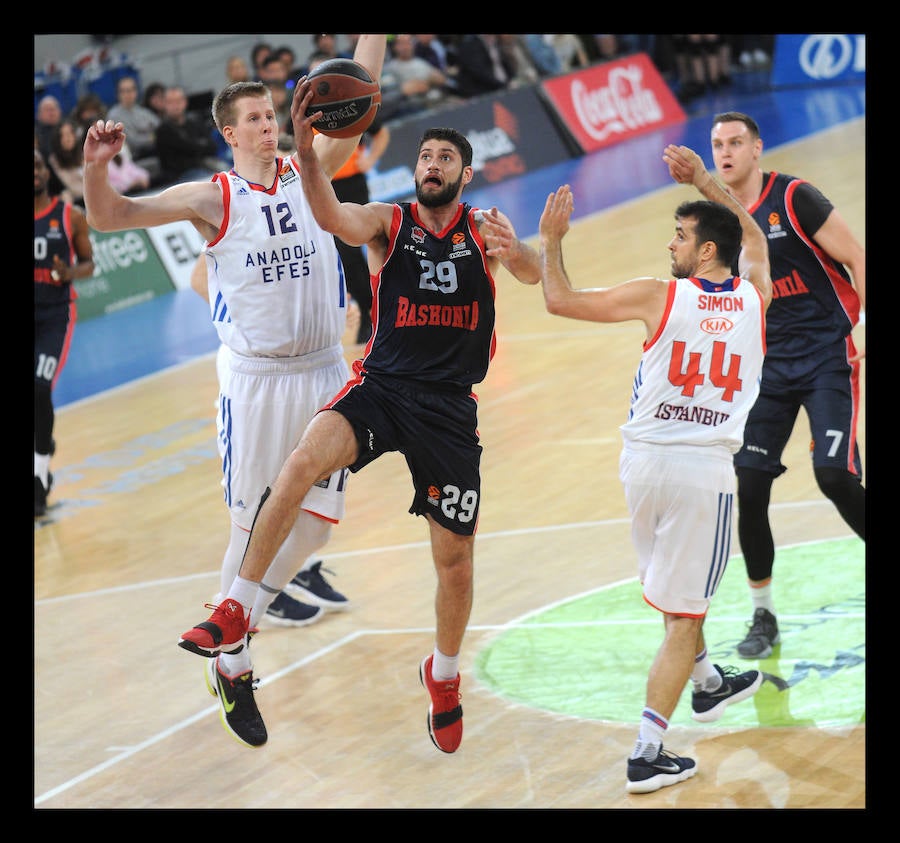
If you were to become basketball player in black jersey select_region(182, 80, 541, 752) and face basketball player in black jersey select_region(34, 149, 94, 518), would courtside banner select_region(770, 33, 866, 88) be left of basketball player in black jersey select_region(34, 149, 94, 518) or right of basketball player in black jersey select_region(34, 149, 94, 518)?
right

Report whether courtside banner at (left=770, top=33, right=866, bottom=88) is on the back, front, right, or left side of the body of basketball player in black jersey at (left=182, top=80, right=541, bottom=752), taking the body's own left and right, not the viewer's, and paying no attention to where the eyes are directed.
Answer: back

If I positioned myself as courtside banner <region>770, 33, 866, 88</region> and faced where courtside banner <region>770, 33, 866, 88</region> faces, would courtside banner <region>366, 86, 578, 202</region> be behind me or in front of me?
in front

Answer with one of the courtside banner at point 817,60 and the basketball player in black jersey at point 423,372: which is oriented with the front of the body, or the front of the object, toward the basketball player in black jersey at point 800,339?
the courtside banner

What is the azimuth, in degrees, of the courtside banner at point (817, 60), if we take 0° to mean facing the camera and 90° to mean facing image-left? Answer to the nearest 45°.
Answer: approximately 0°

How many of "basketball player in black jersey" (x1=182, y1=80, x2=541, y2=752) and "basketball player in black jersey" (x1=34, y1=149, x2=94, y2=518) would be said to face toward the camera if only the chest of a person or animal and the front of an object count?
2

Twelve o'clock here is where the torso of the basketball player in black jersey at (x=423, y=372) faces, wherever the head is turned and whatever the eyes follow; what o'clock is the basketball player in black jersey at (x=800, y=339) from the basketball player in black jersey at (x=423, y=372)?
the basketball player in black jersey at (x=800, y=339) is roughly at 8 o'clock from the basketball player in black jersey at (x=423, y=372).
